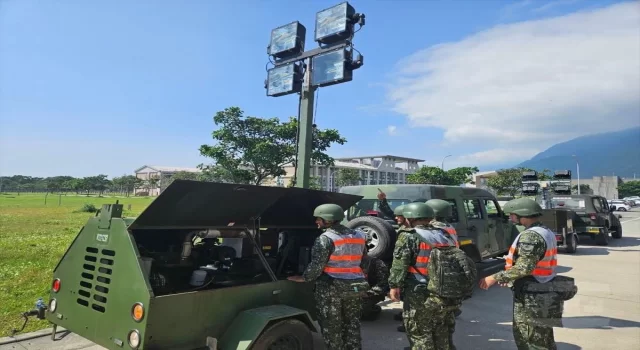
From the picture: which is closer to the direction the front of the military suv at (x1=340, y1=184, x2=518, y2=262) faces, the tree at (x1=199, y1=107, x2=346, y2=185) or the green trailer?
the tree

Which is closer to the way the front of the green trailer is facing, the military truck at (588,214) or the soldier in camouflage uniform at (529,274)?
the military truck

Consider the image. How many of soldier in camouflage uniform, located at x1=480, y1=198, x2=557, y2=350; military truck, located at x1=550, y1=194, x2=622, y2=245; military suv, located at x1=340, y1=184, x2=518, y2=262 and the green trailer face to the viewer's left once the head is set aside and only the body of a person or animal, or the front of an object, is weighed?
1

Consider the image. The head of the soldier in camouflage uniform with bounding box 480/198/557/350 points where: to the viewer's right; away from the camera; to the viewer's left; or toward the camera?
to the viewer's left

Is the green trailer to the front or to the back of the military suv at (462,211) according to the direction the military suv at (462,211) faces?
to the back

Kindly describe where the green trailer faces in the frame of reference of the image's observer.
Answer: facing away from the viewer and to the right of the viewer

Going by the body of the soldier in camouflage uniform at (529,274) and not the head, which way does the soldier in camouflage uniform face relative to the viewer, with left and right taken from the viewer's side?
facing to the left of the viewer

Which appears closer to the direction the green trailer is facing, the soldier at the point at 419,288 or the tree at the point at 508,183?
the tree

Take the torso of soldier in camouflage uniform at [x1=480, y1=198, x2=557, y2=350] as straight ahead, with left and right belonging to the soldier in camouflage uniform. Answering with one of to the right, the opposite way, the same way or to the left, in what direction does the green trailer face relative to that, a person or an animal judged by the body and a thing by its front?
to the right
